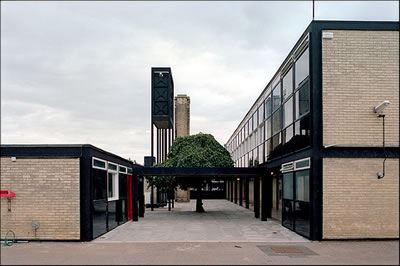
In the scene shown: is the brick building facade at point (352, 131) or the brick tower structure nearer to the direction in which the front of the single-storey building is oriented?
the brick building facade

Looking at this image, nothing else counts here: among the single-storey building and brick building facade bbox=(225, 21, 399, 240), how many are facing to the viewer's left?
1

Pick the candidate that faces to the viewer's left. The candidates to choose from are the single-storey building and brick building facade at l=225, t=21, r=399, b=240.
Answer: the brick building facade

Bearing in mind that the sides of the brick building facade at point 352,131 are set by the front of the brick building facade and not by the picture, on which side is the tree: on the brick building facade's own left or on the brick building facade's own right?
on the brick building facade's own right

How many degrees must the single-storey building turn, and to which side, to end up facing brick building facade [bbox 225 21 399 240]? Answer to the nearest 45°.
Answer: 0° — it already faces it

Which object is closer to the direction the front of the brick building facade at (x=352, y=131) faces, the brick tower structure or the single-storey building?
the single-storey building

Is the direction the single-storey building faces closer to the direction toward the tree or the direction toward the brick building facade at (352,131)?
the brick building facade

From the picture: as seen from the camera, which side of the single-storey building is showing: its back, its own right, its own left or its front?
right
